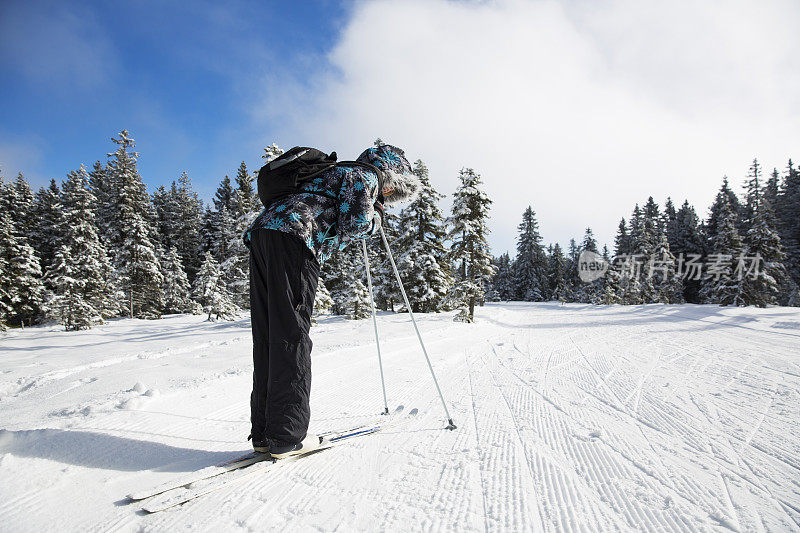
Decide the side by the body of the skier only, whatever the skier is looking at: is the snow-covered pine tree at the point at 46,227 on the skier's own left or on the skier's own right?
on the skier's own left

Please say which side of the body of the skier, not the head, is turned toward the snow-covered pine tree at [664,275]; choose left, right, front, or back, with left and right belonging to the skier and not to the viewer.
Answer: front

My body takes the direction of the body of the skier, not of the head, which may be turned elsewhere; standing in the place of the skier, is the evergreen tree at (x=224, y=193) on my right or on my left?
on my left

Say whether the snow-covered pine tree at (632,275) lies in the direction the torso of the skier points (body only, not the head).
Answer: yes

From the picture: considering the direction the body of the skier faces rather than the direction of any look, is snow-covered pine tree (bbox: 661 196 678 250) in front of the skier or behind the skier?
in front

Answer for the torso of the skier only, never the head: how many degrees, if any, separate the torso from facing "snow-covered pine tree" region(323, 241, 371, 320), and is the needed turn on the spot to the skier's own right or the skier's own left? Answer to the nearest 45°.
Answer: approximately 45° to the skier's own left

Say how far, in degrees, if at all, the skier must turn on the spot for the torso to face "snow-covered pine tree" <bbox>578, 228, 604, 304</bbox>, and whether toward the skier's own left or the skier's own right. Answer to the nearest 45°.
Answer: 0° — they already face it

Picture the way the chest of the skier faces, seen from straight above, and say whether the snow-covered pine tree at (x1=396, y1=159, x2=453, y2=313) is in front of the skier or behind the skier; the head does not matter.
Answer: in front

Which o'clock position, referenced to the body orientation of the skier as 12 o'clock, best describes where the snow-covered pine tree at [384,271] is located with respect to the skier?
The snow-covered pine tree is roughly at 11 o'clock from the skier.

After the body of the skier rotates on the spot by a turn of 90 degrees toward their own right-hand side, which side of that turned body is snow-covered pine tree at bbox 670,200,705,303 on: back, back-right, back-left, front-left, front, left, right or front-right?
left

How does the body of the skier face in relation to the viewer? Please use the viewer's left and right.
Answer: facing away from the viewer and to the right of the viewer

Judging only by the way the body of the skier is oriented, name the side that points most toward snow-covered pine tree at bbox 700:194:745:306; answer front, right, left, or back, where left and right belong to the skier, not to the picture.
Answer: front

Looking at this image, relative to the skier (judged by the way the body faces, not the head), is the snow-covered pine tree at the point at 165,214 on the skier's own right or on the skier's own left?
on the skier's own left

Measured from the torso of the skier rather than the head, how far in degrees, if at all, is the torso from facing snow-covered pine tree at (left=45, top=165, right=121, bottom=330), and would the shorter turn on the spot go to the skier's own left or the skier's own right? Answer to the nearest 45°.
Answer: approximately 90° to the skier's own left

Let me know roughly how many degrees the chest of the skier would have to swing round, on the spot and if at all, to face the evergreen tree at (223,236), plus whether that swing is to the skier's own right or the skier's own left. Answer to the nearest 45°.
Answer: approximately 45° to the skier's own left
